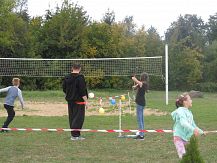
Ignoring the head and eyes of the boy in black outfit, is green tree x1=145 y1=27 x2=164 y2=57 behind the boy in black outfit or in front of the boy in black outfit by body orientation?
in front

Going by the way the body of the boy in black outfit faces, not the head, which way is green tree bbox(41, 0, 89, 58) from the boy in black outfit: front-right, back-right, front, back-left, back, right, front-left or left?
front-left

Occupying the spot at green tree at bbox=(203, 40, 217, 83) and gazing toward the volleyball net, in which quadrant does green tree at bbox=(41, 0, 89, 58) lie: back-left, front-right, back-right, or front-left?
front-right

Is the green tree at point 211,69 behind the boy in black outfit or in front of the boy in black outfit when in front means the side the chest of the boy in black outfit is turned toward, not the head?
in front

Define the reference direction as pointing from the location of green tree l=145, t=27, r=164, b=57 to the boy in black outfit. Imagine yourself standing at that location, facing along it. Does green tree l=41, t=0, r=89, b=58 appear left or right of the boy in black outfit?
right

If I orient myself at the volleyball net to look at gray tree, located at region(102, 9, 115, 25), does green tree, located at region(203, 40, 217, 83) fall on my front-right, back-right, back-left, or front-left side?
front-right

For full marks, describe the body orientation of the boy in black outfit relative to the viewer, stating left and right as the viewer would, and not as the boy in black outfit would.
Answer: facing away from the viewer and to the right of the viewer

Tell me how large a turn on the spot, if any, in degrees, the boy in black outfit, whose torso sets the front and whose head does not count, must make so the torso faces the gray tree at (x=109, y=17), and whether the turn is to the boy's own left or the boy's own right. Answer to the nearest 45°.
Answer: approximately 45° to the boy's own left
